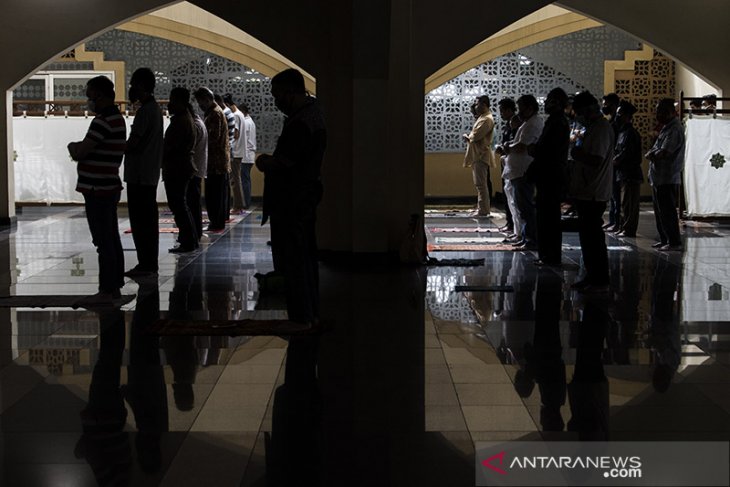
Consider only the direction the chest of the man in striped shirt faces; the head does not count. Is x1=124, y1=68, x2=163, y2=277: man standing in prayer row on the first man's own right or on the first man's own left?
on the first man's own right

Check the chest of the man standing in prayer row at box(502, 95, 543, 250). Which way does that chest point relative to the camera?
to the viewer's left

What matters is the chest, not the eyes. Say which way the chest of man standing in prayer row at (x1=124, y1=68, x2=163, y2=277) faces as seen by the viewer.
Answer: to the viewer's left

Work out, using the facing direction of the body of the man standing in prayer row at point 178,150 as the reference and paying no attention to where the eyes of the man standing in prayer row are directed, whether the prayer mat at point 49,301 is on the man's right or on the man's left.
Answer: on the man's left

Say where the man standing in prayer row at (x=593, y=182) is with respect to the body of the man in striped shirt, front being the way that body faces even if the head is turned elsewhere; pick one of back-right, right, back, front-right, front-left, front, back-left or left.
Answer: back

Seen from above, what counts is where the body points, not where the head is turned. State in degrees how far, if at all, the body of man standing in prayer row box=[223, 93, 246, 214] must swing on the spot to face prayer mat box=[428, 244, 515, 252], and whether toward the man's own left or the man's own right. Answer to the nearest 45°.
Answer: approximately 135° to the man's own left

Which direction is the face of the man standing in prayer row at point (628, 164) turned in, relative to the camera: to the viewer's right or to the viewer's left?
to the viewer's left

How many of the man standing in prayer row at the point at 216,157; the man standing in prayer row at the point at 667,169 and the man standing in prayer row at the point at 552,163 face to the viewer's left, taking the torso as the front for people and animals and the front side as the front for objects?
3

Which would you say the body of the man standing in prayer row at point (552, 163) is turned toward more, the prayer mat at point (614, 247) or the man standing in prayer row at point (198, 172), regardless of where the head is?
the man standing in prayer row

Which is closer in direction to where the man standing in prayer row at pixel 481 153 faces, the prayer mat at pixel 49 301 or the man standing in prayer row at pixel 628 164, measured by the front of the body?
the prayer mat

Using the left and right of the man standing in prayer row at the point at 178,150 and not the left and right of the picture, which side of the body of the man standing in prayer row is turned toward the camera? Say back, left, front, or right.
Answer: left

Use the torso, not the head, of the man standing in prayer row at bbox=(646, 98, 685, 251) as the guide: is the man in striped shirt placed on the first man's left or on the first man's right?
on the first man's left

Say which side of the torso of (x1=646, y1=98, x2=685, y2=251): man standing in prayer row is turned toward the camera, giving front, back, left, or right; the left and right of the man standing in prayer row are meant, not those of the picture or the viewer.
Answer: left

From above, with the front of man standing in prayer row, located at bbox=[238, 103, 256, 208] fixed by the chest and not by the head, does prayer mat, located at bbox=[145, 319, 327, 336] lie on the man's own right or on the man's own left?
on the man's own left

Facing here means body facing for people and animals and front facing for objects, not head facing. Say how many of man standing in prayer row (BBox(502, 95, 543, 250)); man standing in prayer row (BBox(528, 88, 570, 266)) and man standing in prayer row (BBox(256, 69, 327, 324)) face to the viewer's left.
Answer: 3

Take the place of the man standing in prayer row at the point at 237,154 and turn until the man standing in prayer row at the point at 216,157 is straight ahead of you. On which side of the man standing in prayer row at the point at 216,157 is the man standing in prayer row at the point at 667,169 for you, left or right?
left
